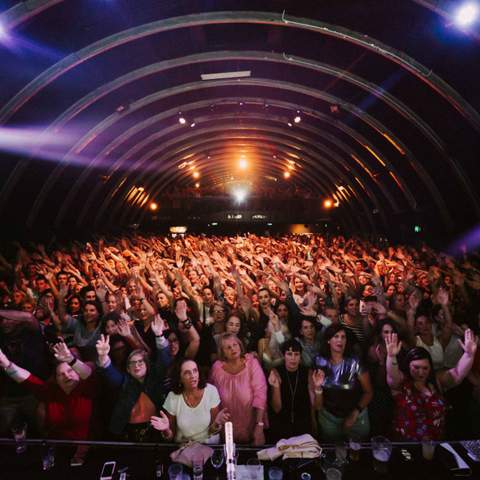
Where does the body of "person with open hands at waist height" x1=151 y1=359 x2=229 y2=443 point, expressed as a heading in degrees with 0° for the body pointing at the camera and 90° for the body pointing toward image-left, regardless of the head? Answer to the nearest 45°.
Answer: approximately 0°

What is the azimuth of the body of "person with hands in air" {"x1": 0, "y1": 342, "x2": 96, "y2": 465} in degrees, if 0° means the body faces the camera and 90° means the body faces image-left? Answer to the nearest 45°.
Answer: approximately 0°

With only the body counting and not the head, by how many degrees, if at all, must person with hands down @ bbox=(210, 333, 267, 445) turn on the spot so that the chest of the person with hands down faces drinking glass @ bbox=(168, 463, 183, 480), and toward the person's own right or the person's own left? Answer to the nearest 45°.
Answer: approximately 45° to the person's own right

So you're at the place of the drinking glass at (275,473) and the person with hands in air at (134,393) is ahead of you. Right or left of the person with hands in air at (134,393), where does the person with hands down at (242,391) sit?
right

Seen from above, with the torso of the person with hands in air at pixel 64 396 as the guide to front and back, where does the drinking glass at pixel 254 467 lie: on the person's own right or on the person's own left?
on the person's own left

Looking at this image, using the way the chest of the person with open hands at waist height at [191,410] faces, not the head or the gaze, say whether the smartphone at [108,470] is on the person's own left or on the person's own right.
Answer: on the person's own right

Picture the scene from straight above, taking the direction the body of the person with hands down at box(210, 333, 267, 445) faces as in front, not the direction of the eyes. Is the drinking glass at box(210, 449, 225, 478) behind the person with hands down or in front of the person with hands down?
in front

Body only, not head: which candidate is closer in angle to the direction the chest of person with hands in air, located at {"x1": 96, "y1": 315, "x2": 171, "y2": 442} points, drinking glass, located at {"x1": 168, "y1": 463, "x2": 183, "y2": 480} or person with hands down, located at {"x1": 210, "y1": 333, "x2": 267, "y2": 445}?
the drinking glass
